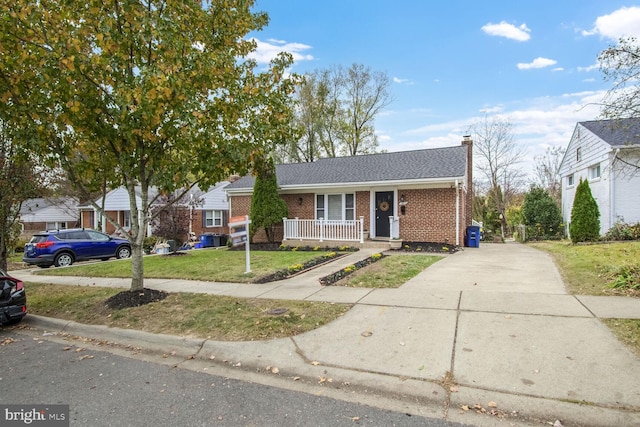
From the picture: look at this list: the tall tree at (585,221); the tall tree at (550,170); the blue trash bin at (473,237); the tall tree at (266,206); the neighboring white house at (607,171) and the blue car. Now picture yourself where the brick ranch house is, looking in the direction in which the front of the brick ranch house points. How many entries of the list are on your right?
2

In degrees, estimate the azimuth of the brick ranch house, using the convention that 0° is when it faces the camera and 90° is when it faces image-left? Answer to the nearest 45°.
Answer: approximately 0°

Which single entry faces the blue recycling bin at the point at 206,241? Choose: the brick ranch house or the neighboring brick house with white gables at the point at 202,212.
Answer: the neighboring brick house with white gables

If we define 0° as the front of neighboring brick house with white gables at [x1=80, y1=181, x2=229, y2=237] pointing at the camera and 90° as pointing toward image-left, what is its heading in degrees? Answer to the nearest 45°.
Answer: approximately 0°

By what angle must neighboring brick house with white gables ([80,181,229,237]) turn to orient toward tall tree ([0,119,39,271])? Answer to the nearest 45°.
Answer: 0° — it already faces it

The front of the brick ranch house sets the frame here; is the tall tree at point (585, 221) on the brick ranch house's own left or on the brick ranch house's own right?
on the brick ranch house's own left

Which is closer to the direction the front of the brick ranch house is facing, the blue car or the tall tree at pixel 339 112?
the blue car

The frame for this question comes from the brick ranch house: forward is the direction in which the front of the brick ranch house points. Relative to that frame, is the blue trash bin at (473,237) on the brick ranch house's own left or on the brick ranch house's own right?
on the brick ranch house's own left

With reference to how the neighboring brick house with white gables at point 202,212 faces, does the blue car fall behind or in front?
in front

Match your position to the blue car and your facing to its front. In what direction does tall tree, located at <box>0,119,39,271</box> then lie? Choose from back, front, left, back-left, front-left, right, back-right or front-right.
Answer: back-right

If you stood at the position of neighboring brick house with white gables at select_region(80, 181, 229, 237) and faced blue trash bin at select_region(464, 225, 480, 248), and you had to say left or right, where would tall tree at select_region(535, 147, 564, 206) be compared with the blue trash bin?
left
